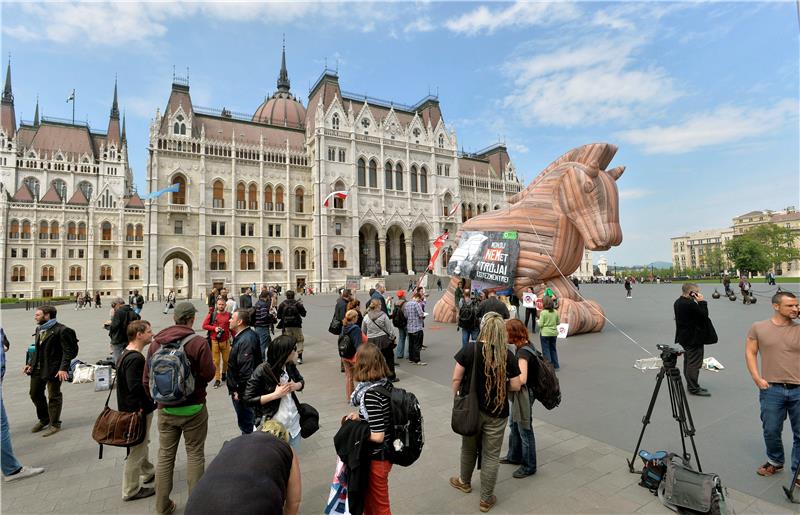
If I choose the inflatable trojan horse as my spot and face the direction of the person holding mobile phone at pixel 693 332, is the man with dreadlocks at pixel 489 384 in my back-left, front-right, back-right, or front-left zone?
front-right

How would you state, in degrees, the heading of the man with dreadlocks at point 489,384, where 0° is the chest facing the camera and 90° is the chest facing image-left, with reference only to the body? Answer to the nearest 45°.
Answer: approximately 180°

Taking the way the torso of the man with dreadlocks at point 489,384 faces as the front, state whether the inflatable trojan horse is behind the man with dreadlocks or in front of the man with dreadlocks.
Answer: in front

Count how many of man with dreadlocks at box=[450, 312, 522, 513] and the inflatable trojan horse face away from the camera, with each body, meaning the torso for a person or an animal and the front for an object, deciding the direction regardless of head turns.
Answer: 1

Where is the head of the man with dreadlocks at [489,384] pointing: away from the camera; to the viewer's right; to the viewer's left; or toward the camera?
away from the camera

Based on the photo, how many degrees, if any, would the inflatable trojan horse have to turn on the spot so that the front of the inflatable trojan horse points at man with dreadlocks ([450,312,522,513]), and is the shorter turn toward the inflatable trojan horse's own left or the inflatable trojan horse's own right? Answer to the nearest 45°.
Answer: approximately 45° to the inflatable trojan horse's own right

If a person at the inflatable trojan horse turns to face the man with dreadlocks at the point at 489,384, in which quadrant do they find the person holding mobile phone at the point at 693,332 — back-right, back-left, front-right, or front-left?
front-left

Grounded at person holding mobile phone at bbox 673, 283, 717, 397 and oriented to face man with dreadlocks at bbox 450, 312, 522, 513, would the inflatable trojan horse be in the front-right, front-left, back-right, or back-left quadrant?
back-right

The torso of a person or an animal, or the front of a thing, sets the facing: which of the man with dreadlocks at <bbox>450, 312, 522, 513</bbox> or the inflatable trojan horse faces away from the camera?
the man with dreadlocks

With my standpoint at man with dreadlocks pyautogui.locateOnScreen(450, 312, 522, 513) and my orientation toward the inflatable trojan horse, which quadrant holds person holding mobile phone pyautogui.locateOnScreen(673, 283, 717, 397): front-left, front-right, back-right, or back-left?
front-right

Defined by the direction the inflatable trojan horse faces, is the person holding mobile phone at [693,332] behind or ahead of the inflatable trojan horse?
ahead
